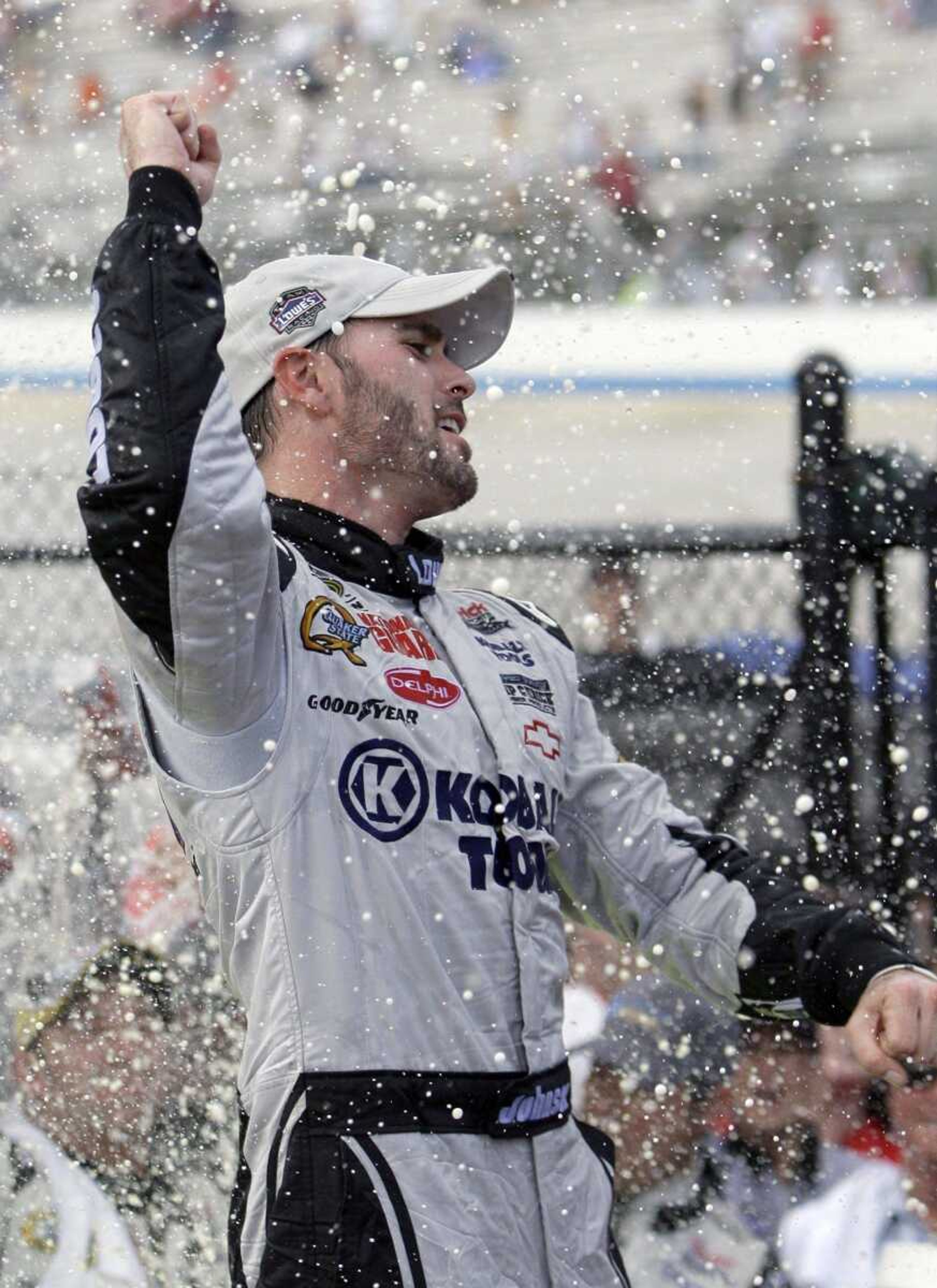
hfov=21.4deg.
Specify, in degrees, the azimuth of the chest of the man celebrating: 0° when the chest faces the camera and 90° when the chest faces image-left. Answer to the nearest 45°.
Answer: approximately 315°

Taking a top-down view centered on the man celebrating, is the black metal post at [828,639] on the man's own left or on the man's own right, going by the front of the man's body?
on the man's own left

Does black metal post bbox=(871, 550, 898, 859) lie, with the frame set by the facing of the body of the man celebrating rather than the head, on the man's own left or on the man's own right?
on the man's own left

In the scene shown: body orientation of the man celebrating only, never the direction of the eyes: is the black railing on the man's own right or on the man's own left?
on the man's own left

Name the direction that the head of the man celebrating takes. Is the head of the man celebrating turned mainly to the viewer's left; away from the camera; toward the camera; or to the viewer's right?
to the viewer's right
